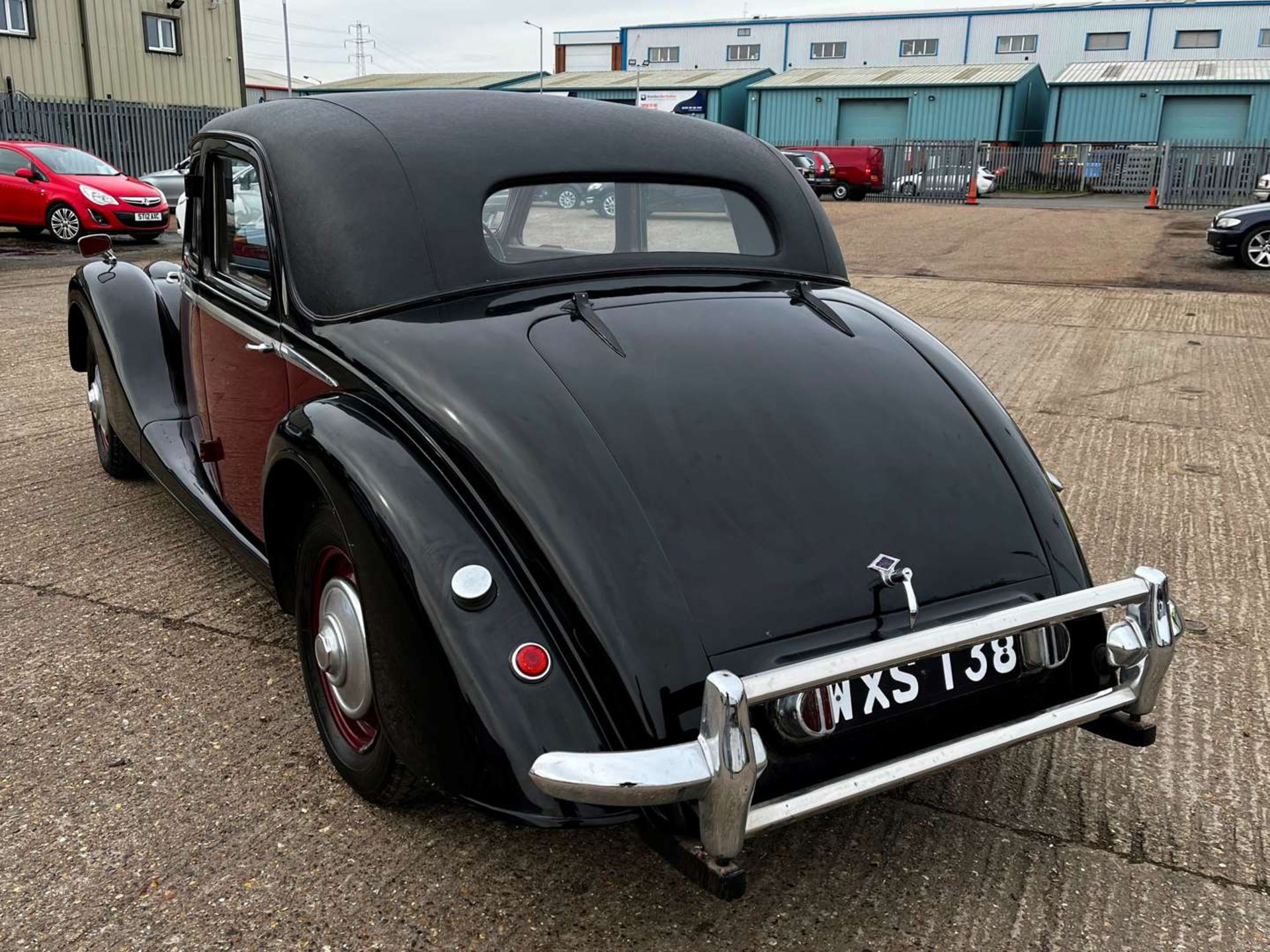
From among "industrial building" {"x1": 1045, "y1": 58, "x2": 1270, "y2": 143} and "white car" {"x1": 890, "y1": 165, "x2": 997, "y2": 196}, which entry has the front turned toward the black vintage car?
the industrial building

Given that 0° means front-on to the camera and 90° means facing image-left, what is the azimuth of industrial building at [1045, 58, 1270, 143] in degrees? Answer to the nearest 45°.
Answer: approximately 0°

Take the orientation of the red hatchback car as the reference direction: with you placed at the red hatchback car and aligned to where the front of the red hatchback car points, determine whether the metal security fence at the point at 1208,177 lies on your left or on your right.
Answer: on your left

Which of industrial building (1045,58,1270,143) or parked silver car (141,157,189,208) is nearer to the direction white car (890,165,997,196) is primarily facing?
the parked silver car

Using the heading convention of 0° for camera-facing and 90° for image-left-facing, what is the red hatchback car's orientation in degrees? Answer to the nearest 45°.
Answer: approximately 315°

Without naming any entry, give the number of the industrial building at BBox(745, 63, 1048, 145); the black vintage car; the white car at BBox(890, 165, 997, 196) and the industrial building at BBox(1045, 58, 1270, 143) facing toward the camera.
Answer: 2

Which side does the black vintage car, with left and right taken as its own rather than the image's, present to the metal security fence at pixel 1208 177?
right

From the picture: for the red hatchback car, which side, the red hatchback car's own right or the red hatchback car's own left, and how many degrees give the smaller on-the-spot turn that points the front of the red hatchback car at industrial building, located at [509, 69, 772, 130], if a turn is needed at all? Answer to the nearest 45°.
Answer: approximately 90° to the red hatchback car's own left

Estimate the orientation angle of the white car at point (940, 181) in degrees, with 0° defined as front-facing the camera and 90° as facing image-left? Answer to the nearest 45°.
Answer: approximately 90°

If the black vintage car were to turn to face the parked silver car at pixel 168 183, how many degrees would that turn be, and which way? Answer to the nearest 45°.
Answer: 0° — it already faces it

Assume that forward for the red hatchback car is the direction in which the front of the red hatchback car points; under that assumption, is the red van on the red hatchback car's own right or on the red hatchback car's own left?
on the red hatchback car's own left
